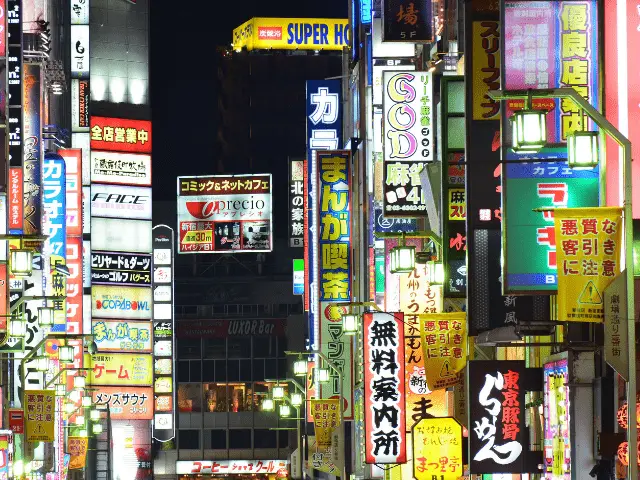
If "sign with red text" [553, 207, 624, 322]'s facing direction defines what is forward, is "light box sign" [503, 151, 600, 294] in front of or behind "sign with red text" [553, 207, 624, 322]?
behind

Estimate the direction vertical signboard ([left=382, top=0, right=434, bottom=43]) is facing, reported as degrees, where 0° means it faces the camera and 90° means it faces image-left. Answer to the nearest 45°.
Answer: approximately 0°

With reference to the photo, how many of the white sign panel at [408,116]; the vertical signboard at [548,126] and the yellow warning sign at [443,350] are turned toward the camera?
3

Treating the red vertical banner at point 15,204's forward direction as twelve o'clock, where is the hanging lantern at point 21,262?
The hanging lantern is roughly at 12 o'clock from the red vertical banner.
